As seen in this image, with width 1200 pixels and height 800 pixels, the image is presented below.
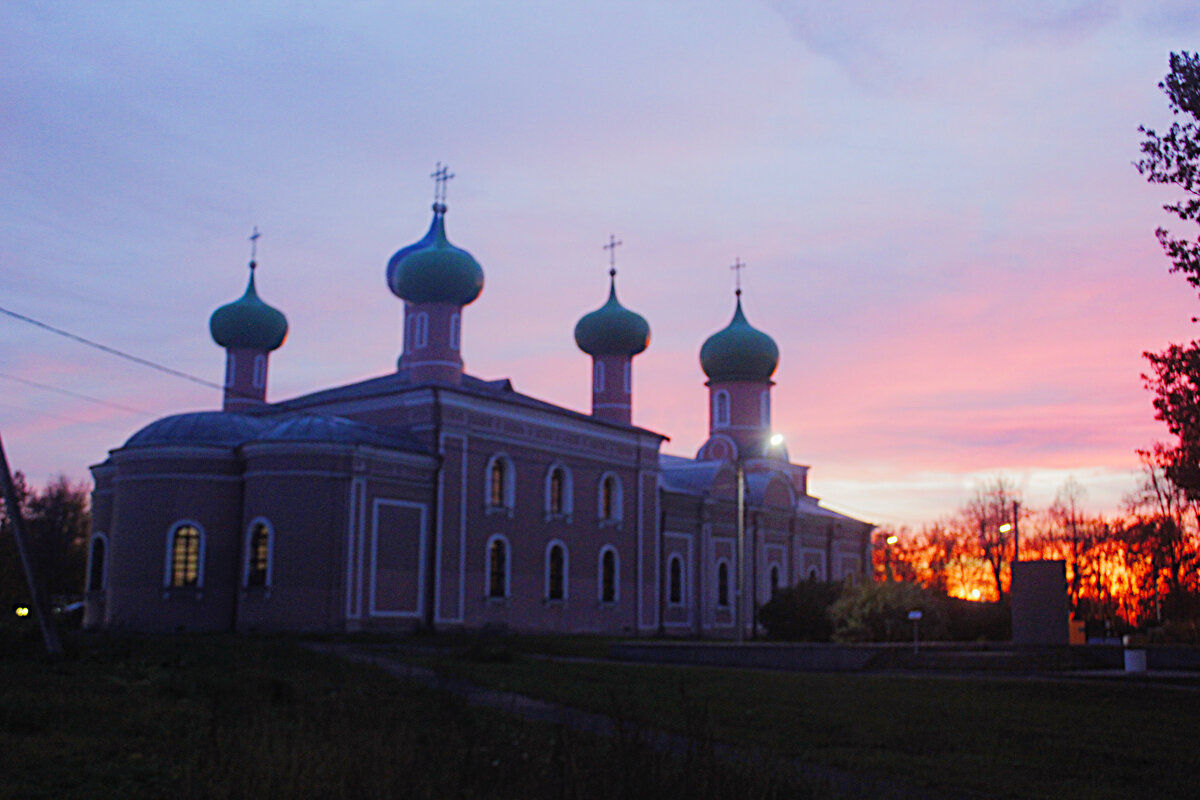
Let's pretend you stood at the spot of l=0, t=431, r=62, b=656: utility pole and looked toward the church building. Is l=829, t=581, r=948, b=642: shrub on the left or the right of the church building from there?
right

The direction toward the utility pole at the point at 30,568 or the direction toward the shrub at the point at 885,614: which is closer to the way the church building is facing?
the shrub

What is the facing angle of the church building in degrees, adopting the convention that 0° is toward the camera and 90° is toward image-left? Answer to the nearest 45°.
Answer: approximately 225°

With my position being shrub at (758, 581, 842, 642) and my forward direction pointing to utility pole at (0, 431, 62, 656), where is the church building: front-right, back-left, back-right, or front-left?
front-right

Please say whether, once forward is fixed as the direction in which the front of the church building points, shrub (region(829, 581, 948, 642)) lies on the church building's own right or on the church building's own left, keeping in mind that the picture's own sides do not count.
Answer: on the church building's own right

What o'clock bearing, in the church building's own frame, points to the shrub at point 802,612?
The shrub is roughly at 2 o'clock from the church building.

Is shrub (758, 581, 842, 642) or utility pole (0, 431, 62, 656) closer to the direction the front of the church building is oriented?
the shrub

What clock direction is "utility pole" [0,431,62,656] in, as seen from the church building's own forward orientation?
The utility pole is roughly at 5 o'clock from the church building.
